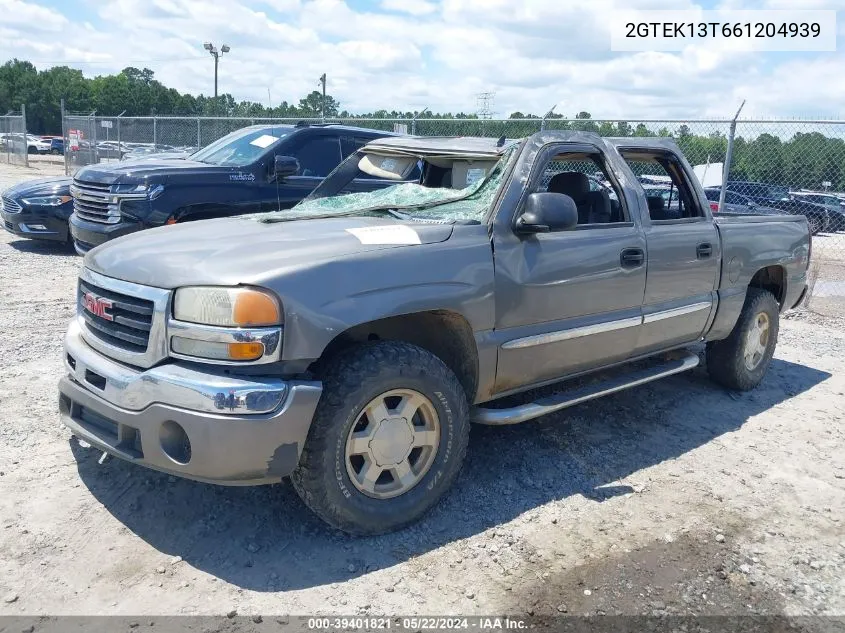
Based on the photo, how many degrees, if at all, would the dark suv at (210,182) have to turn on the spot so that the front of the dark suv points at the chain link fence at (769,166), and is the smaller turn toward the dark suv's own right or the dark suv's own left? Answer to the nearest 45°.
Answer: approximately 135° to the dark suv's own left

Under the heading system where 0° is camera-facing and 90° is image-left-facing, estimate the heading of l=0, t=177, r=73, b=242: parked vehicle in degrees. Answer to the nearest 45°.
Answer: approximately 45°

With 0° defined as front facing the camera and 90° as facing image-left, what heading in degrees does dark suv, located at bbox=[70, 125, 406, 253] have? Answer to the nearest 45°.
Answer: approximately 45°

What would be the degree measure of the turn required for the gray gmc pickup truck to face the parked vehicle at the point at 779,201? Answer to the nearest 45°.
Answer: approximately 180°

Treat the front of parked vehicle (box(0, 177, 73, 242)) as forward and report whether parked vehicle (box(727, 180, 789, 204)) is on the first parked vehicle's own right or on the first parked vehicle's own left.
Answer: on the first parked vehicle's own left

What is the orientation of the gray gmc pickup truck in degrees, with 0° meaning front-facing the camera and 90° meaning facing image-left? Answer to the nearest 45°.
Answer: approximately 45°

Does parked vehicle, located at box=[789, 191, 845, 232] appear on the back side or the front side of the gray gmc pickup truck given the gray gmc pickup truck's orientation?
on the back side
